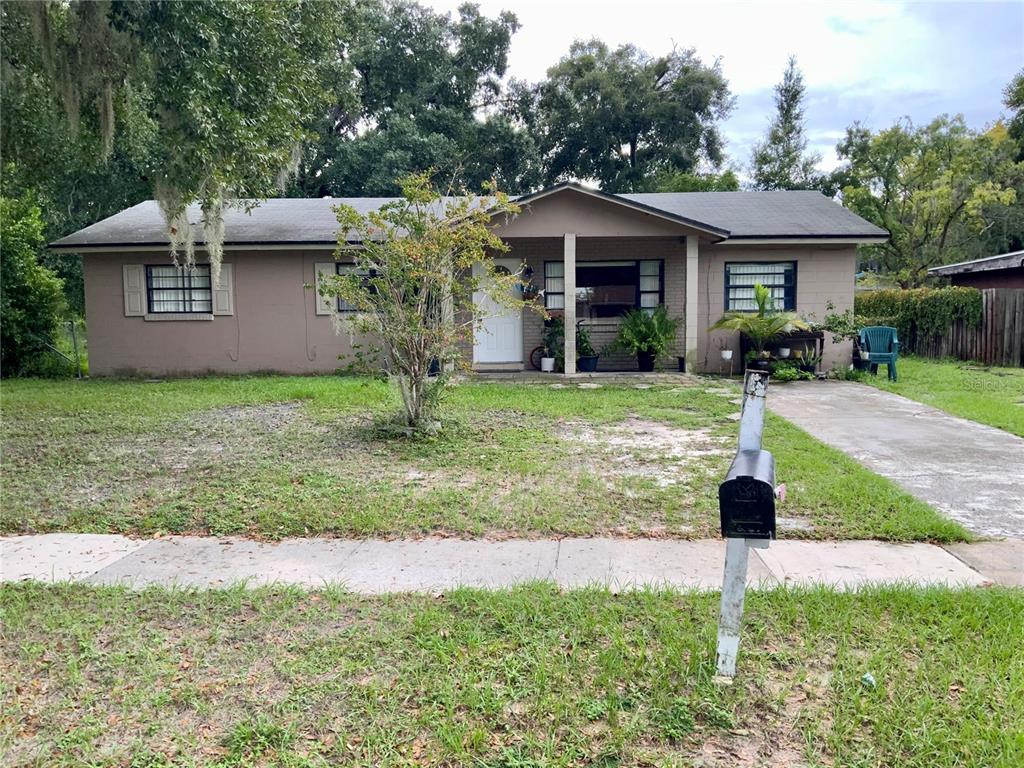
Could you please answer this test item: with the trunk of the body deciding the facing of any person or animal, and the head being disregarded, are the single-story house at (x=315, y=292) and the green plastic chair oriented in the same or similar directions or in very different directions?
same or similar directions

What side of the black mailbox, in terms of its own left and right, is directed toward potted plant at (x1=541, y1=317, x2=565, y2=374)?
back

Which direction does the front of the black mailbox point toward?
toward the camera

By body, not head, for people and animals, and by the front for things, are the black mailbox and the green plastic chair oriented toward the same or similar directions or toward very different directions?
same or similar directions

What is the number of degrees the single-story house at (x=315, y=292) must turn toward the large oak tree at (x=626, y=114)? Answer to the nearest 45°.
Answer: approximately 135° to its left

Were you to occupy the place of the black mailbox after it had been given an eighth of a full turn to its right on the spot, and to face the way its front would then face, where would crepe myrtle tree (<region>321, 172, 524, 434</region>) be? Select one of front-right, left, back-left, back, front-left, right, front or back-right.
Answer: right

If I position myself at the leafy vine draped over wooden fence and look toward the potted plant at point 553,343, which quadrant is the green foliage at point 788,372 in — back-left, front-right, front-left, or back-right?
front-left

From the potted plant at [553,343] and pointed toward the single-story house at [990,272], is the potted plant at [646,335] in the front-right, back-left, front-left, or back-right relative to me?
front-right

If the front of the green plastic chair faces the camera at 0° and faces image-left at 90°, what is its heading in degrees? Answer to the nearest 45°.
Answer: approximately 0°

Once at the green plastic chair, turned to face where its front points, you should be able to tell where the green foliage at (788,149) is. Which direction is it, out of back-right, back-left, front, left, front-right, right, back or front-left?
back

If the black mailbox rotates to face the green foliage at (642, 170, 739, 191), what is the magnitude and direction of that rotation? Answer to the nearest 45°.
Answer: approximately 180°

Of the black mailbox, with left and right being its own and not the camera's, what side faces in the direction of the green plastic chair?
back

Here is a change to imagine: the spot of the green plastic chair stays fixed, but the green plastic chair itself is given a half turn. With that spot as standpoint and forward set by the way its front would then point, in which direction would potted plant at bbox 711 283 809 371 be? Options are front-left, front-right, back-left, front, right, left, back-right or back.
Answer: back-left

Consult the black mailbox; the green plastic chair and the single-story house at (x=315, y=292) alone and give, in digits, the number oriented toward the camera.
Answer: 3
